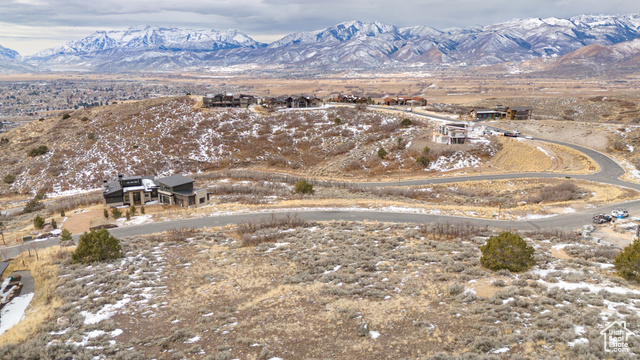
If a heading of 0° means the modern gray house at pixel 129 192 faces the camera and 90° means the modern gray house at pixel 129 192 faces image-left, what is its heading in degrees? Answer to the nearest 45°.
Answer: approximately 0°

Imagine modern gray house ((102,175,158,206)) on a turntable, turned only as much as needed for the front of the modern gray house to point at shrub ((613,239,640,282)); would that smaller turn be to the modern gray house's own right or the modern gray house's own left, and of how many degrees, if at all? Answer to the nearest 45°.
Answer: approximately 45° to the modern gray house's own left

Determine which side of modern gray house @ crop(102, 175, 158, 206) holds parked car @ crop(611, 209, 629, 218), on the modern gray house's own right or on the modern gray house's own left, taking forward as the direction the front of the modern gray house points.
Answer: on the modern gray house's own left

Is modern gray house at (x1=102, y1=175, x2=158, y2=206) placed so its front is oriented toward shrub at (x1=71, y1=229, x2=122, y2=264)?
yes

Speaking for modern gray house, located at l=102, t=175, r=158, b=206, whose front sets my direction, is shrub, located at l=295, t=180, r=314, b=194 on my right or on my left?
on my left

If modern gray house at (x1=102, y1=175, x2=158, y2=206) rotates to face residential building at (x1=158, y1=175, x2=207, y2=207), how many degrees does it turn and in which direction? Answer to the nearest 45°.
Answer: approximately 45° to its left
